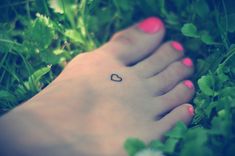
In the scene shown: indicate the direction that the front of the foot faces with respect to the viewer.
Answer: facing away from the viewer and to the right of the viewer
